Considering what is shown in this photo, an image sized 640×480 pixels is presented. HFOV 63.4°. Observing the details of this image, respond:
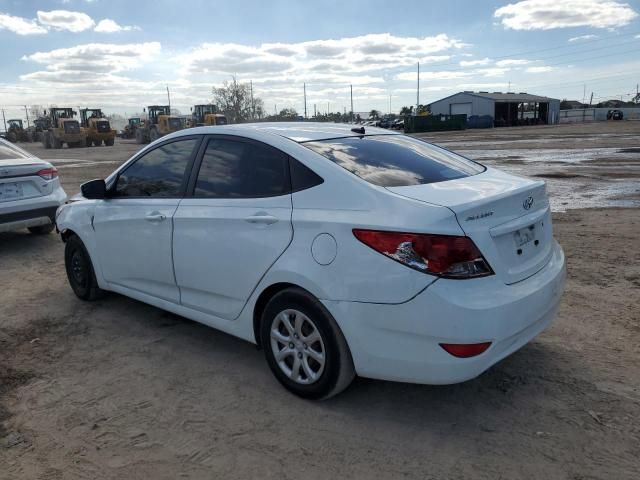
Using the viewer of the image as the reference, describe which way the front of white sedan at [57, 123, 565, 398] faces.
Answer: facing away from the viewer and to the left of the viewer

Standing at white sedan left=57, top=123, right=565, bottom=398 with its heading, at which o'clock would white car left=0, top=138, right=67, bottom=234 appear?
The white car is roughly at 12 o'clock from the white sedan.
